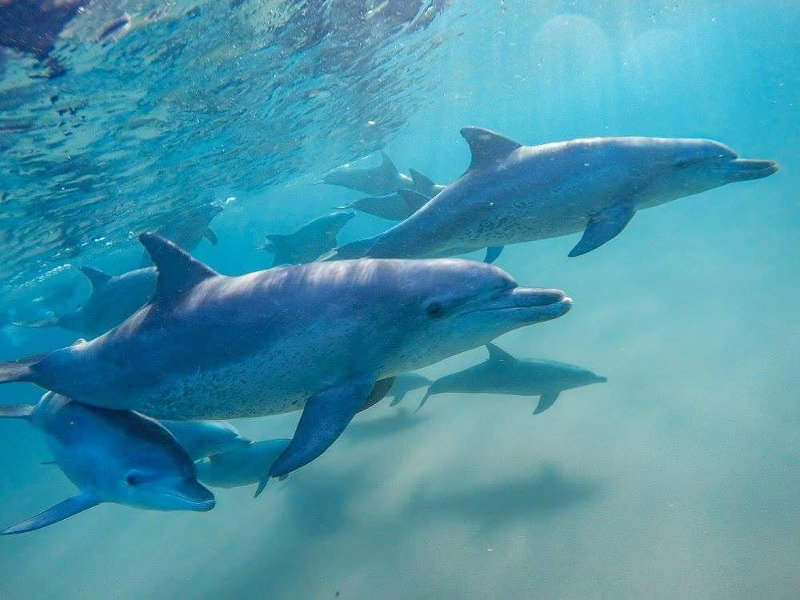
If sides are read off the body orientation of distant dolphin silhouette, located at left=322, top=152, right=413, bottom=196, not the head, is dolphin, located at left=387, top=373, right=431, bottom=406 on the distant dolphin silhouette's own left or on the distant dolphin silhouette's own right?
on the distant dolphin silhouette's own right

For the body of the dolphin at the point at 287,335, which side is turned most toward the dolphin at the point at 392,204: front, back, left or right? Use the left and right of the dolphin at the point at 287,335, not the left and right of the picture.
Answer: left

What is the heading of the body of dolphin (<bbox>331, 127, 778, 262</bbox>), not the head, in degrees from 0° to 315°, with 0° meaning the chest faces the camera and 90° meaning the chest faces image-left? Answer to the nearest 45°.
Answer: approximately 270°

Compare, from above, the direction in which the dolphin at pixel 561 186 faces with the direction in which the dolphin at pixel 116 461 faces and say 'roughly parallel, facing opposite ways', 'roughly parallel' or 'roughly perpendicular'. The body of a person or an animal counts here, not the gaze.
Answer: roughly parallel

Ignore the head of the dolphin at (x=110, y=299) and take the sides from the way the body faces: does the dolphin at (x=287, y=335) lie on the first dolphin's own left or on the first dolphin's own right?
on the first dolphin's own right

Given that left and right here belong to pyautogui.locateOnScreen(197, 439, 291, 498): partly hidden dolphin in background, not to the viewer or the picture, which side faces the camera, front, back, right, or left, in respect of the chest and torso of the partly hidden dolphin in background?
right

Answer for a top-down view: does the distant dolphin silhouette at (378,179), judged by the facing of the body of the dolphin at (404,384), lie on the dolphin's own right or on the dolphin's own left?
on the dolphin's own left

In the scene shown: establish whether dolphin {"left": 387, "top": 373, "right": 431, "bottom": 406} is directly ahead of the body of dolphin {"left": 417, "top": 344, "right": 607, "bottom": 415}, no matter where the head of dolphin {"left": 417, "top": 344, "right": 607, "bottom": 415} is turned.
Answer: no

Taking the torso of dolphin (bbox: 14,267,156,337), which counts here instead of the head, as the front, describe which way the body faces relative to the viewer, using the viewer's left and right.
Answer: facing to the right of the viewer

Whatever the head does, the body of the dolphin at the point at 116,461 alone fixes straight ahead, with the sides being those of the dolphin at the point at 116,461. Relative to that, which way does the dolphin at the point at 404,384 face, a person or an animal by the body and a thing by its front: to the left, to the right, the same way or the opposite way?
the same way

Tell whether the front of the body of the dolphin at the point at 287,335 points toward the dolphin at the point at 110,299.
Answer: no

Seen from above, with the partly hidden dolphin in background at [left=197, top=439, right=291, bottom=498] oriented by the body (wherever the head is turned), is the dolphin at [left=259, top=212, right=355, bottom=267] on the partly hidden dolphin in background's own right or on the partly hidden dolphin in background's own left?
on the partly hidden dolphin in background's own left
